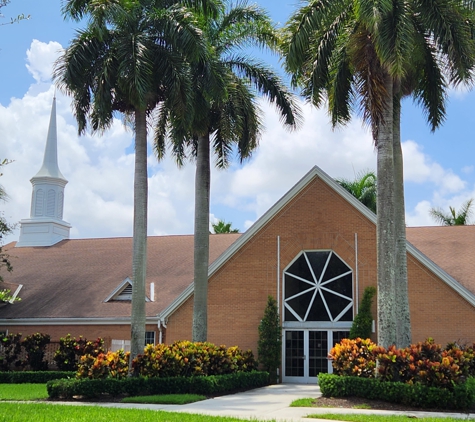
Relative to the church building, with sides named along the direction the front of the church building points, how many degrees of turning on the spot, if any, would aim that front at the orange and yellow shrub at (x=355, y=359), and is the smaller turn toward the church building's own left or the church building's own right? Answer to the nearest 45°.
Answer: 0° — it already faces it

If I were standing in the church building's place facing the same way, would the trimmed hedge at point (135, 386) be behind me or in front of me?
in front

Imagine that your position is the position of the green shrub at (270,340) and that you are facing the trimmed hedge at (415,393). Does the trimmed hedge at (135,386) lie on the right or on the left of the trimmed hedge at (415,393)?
right

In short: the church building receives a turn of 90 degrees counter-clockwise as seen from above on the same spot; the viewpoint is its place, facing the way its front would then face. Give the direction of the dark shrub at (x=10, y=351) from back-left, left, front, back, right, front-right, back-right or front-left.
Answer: back

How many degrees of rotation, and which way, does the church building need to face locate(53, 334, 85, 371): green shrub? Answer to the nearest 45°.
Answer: approximately 90° to its right

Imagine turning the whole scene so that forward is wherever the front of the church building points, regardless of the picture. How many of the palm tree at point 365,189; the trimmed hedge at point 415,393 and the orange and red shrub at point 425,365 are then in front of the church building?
2

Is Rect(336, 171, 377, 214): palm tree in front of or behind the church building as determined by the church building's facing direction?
behind

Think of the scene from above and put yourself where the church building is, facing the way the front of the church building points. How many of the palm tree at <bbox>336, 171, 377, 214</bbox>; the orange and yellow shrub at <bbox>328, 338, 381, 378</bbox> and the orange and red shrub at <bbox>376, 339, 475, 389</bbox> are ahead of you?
2

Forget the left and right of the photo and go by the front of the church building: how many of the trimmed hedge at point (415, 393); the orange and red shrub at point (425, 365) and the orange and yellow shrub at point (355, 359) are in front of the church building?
3

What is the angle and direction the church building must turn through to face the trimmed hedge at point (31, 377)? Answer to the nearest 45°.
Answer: approximately 90° to its right

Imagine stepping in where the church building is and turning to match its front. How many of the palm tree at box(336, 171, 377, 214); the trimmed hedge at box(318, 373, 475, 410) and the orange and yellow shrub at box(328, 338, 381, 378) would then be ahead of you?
2

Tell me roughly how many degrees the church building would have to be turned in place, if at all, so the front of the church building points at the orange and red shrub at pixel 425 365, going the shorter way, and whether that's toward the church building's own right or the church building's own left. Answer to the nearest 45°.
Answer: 0° — it already faces it

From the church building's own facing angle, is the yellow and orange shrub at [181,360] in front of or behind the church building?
in front

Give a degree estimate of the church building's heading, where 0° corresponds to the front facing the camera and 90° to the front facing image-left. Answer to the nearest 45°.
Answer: approximately 0°

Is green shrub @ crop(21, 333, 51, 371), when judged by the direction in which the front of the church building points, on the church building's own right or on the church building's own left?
on the church building's own right
